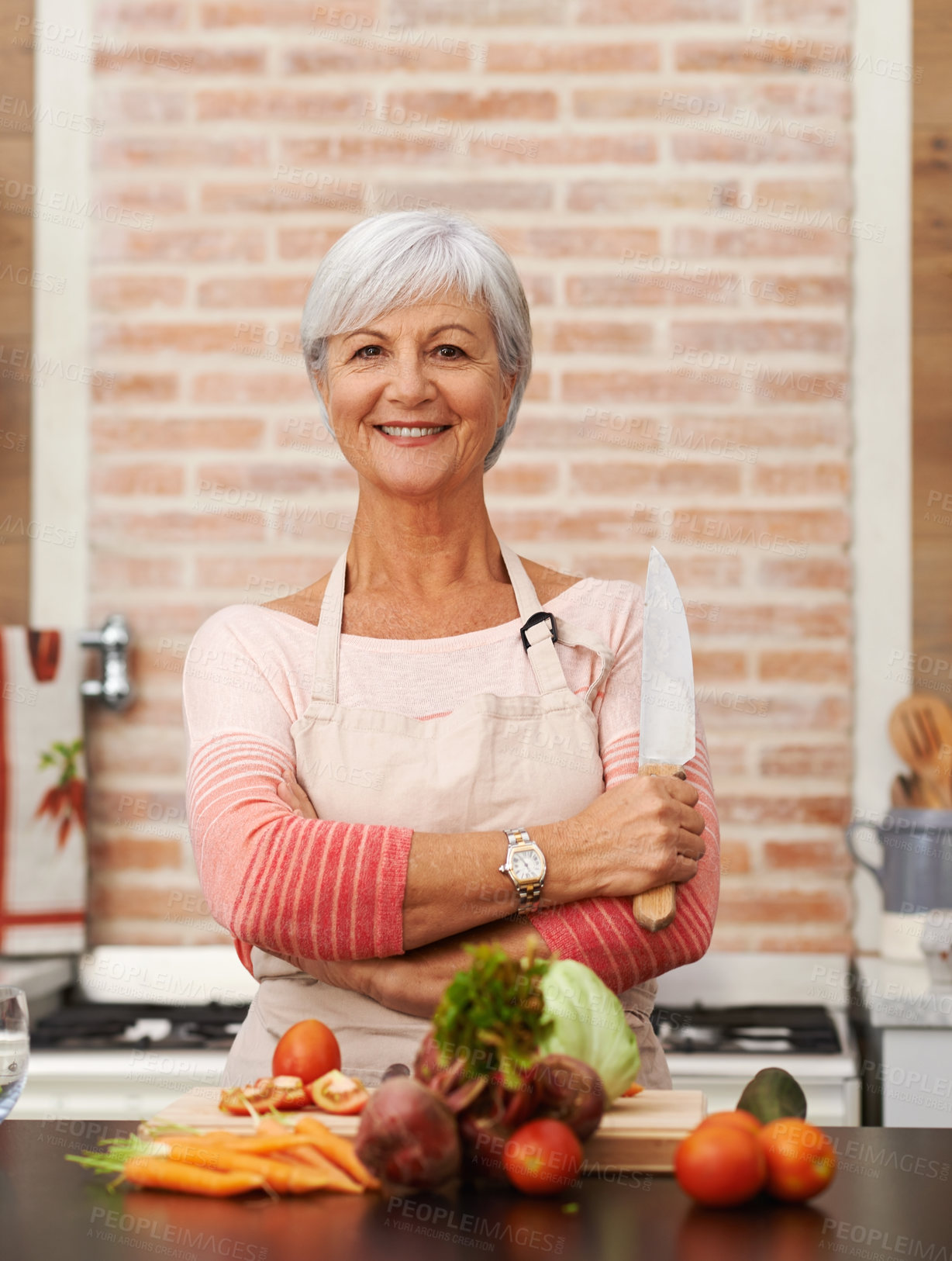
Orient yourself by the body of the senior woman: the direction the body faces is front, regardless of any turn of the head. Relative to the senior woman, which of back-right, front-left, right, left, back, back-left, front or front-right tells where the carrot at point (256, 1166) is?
front

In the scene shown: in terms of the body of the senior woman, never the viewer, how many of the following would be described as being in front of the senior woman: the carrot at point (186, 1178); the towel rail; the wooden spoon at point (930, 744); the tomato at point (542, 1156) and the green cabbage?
3

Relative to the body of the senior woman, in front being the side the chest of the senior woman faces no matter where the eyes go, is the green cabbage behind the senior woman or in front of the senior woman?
in front

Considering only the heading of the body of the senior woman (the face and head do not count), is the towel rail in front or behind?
behind

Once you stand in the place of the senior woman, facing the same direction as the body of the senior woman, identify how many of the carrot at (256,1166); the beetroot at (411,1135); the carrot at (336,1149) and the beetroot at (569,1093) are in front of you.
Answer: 4

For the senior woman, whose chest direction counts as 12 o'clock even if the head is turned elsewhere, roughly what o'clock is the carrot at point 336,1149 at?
The carrot is roughly at 12 o'clock from the senior woman.

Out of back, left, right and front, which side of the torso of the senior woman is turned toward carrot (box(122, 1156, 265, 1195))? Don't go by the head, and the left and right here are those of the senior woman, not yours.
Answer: front

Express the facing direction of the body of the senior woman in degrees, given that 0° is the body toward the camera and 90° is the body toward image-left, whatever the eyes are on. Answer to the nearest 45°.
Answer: approximately 0°

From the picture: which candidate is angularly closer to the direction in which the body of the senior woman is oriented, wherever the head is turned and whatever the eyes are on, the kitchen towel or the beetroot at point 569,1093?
the beetroot
